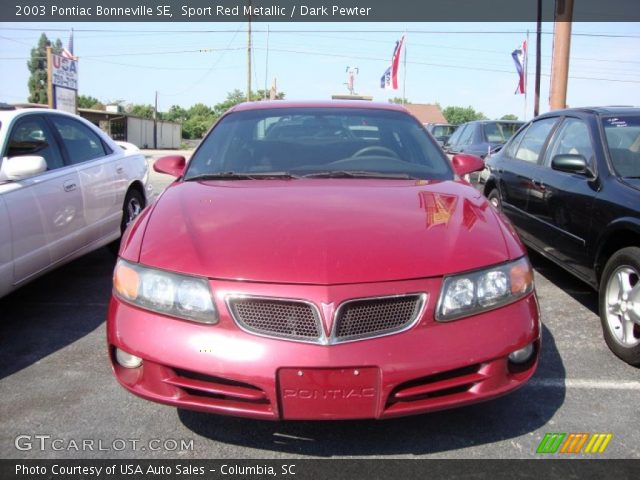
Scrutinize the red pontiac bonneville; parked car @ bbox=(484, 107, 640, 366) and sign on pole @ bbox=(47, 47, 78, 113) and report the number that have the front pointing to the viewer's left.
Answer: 0

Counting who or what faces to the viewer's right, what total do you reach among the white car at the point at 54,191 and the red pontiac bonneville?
0

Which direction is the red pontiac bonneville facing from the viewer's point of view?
toward the camera

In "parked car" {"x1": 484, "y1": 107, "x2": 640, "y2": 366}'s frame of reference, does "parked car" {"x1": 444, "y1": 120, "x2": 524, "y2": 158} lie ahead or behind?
behind

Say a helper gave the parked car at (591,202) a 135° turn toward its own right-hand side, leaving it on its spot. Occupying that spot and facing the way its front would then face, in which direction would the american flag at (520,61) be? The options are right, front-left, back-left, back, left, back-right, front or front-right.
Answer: right

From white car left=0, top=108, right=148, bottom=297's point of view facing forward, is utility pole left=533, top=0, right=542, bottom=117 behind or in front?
behind

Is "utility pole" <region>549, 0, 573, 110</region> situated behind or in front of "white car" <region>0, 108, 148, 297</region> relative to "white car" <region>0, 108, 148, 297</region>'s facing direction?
behind

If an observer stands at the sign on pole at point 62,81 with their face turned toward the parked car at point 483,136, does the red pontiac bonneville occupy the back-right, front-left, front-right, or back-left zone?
front-right

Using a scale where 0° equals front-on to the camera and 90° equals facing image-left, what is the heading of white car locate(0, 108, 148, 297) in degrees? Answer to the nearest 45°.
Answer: approximately 45°

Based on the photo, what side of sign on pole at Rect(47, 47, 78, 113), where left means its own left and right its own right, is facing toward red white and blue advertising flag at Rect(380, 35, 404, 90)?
left

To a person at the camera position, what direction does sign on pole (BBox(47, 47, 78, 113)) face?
facing the viewer and to the right of the viewer

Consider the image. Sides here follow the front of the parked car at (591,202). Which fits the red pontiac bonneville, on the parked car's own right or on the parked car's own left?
on the parked car's own right
